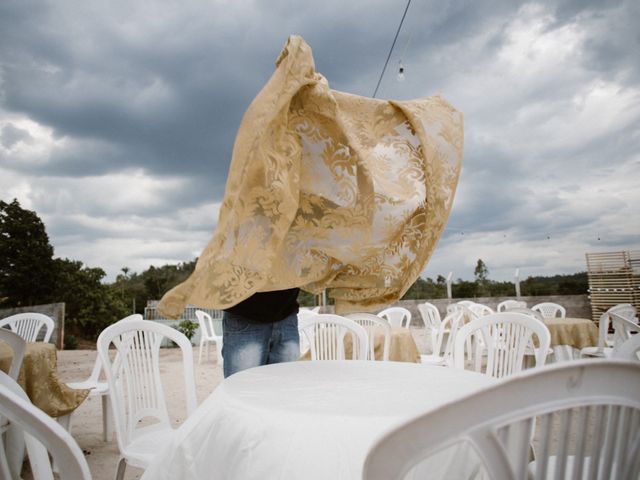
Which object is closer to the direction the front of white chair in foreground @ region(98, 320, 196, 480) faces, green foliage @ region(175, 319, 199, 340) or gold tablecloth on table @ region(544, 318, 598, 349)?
the gold tablecloth on table

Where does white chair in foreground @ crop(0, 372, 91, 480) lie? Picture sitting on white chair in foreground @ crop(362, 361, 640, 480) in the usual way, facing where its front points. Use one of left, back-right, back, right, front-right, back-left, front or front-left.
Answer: front-left

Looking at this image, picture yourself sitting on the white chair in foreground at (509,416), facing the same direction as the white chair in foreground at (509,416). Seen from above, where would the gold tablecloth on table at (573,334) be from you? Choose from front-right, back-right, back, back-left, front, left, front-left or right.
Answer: front-right

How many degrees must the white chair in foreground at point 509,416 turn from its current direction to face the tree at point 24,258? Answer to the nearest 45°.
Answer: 0° — it already faces it

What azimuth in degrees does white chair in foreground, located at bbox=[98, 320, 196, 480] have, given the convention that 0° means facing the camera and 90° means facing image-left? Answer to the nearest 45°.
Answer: approximately 315°

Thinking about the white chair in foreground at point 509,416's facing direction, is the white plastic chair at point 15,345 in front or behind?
in front

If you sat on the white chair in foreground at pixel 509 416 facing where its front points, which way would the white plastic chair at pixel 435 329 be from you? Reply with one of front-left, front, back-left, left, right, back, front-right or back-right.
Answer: front-right

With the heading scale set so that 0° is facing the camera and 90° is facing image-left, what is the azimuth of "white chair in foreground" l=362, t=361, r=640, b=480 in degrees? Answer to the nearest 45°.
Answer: approximately 135°

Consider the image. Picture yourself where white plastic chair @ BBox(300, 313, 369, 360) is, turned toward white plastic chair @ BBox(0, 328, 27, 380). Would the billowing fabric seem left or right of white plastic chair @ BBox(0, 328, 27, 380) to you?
left
